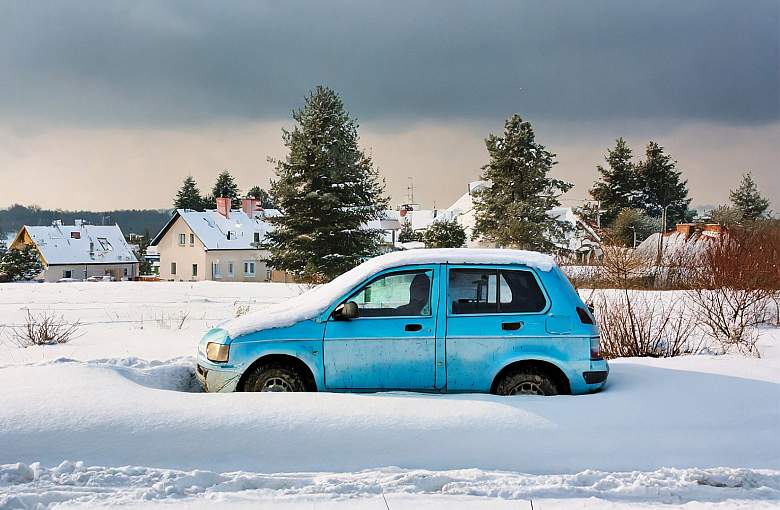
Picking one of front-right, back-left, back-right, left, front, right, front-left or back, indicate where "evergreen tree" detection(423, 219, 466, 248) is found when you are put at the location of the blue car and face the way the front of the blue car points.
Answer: right

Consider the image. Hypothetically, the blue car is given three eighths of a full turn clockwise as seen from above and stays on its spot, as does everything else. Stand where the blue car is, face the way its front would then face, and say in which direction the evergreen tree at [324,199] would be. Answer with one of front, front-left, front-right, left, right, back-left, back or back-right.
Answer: front-left

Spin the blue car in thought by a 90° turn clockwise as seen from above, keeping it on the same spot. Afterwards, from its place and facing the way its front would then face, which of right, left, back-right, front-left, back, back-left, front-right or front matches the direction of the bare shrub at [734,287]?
front-right

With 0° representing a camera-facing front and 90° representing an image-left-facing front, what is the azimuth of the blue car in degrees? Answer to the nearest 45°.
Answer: approximately 90°

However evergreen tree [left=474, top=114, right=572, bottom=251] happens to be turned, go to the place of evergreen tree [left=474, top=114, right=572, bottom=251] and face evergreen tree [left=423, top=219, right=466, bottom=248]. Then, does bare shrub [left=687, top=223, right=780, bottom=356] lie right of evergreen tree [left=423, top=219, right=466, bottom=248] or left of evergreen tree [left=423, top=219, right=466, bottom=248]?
left

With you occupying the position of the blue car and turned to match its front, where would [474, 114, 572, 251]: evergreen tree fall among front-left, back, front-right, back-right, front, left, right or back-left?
right

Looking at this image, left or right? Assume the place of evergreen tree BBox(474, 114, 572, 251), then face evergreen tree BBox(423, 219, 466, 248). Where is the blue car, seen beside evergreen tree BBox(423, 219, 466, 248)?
left
